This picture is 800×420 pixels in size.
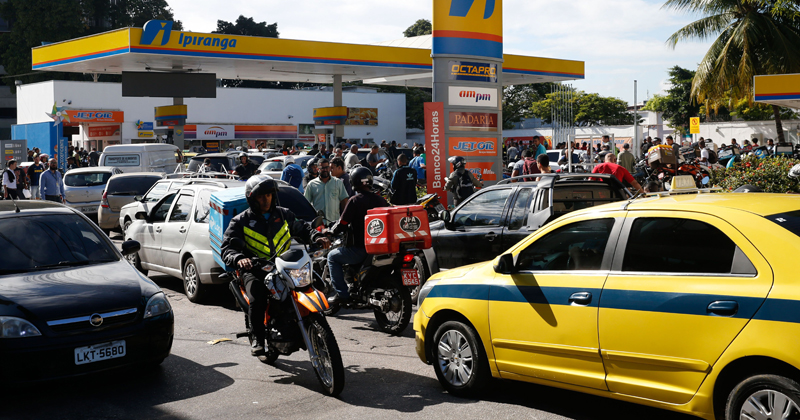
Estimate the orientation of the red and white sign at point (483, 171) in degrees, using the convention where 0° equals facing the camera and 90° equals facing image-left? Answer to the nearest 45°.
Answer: approximately 0°

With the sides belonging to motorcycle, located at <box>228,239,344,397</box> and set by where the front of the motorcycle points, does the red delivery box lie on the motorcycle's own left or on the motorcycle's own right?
on the motorcycle's own left

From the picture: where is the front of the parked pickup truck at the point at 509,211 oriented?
to the viewer's left
